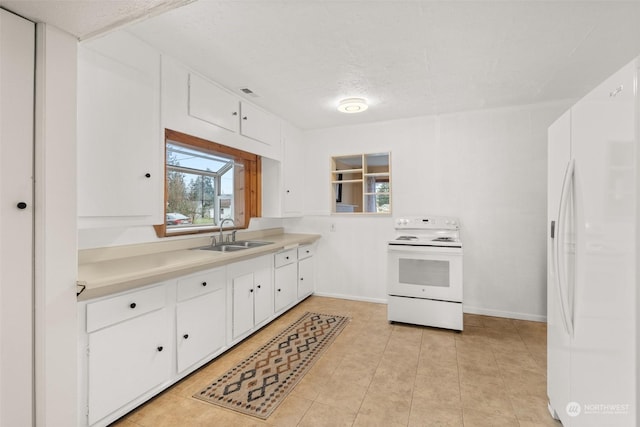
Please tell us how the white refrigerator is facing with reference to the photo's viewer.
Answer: facing the viewer and to the left of the viewer

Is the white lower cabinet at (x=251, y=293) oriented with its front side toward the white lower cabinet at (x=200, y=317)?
no

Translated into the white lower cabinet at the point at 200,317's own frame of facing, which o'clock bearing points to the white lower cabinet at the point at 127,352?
the white lower cabinet at the point at 127,352 is roughly at 3 o'clock from the white lower cabinet at the point at 200,317.

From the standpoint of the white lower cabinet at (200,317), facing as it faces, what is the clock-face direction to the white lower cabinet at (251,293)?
the white lower cabinet at (251,293) is roughly at 9 o'clock from the white lower cabinet at (200,317).

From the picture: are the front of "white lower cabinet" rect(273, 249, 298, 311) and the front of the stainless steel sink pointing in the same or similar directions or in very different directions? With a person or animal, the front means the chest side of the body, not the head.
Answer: same or similar directions

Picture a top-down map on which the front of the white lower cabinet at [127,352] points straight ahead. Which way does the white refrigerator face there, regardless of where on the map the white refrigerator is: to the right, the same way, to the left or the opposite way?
the opposite way

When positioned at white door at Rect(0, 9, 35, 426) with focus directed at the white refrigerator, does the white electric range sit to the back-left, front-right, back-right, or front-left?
front-left

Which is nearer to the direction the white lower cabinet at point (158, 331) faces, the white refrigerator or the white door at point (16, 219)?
the white refrigerator

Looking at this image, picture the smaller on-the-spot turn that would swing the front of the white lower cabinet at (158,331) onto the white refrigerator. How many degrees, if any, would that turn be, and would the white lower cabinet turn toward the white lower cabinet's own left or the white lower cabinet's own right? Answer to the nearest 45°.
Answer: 0° — it already faces it

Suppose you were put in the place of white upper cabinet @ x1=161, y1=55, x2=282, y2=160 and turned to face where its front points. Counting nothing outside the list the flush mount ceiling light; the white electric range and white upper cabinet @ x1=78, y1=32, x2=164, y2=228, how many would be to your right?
1

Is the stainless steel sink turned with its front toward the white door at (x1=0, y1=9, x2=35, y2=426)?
no

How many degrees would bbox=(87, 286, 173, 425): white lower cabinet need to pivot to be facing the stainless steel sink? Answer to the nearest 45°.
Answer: approximately 90° to its left

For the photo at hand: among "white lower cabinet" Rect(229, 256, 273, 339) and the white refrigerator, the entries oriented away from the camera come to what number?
0

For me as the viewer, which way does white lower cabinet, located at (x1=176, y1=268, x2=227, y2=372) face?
facing the viewer and to the right of the viewer
